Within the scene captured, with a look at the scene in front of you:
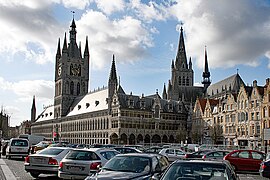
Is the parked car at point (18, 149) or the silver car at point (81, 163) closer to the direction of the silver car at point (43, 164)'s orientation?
the parked car

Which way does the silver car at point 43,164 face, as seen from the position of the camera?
facing away from the viewer and to the right of the viewer

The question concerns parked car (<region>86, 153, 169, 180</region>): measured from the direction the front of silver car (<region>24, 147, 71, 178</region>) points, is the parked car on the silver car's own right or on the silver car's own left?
on the silver car's own right
